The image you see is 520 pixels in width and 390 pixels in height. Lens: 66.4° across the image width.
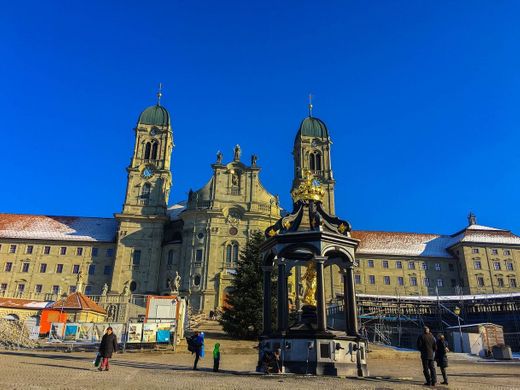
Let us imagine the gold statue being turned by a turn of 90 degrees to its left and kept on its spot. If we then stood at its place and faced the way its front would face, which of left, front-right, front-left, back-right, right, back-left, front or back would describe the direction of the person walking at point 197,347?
back-right

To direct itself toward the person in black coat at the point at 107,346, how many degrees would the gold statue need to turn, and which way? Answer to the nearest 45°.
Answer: approximately 45° to its right

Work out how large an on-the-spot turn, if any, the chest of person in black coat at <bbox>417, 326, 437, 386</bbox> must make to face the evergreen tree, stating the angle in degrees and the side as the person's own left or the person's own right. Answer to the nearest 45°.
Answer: approximately 45° to the person's own left

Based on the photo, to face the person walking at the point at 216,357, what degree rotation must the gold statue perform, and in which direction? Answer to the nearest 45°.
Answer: approximately 45° to its right

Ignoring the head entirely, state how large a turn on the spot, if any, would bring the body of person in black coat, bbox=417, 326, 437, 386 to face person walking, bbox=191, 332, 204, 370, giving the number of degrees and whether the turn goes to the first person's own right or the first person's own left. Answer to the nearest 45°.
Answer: approximately 90° to the first person's own left

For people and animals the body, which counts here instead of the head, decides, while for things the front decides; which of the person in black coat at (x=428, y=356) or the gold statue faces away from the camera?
the person in black coat

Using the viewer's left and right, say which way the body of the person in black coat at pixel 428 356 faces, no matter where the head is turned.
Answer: facing away from the viewer

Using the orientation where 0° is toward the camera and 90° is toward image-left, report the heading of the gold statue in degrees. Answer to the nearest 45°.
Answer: approximately 45°

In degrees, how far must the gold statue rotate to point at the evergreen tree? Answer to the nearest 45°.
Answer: approximately 135° to its right

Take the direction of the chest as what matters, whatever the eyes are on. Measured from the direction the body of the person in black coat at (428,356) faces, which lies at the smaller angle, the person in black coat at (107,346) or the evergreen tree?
the evergreen tree
